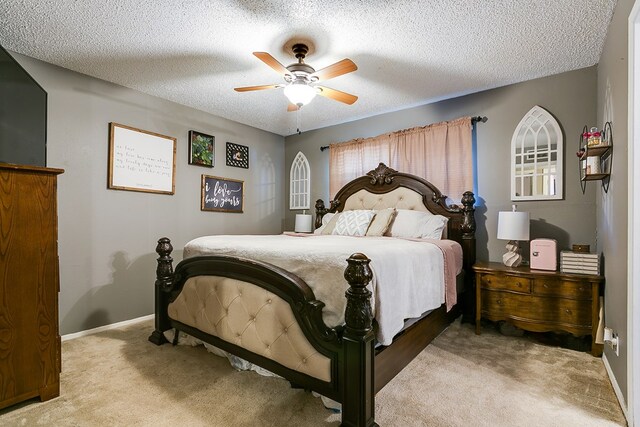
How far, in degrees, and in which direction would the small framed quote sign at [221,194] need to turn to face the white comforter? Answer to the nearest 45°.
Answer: approximately 45° to its right

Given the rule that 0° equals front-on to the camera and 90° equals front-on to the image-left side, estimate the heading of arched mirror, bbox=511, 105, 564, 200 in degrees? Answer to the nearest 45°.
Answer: approximately 0°

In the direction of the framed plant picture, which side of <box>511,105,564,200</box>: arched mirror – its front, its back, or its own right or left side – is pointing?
right

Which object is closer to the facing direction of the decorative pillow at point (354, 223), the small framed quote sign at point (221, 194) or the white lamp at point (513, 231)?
the small framed quote sign

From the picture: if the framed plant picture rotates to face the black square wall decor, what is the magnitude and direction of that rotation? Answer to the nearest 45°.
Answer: approximately 90° to its left

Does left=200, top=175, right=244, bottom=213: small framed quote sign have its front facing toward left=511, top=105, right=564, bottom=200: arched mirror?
yes

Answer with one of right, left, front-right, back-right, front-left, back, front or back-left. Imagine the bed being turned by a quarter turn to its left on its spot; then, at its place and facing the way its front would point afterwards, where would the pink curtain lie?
left
